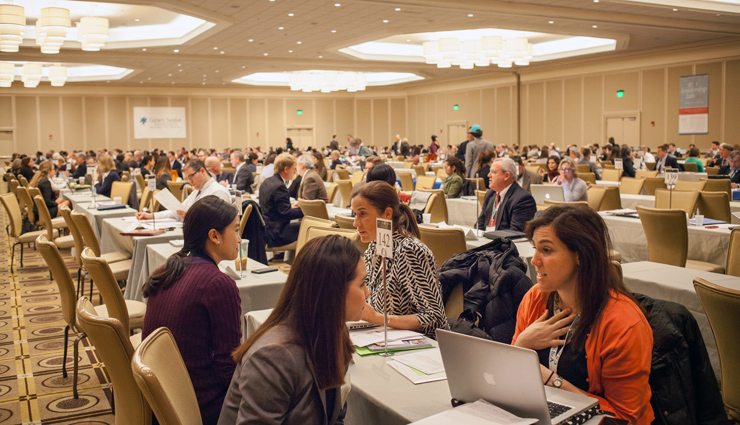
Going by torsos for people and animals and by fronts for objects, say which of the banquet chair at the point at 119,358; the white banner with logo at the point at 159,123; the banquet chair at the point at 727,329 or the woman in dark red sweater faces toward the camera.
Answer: the white banner with logo

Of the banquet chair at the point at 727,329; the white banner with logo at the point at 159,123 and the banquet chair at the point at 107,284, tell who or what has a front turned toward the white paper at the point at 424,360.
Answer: the white banner with logo

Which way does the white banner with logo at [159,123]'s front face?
toward the camera

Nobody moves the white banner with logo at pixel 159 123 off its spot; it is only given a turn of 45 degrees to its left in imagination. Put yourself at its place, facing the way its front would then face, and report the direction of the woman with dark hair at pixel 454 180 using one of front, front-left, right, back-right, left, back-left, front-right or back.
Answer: front-right

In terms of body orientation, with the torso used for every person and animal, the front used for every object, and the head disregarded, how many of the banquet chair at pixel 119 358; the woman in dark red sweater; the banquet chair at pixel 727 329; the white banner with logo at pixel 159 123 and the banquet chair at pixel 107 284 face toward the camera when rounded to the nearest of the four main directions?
1

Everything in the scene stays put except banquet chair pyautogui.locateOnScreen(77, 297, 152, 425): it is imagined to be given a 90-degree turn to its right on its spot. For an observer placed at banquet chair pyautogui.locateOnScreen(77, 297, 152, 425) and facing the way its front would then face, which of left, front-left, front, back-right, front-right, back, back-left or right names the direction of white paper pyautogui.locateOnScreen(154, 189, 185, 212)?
back-left

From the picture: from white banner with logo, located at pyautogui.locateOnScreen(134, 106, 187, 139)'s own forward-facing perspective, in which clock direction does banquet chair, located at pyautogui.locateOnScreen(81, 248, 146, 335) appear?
The banquet chair is roughly at 12 o'clock from the white banner with logo.

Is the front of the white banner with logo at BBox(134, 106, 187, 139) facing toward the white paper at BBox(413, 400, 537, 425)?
yes

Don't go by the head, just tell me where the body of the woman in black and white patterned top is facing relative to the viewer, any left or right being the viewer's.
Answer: facing the viewer and to the left of the viewer

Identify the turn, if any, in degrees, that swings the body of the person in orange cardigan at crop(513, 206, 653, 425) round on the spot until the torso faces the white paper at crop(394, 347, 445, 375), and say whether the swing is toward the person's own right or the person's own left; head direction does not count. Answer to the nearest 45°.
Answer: approximately 90° to the person's own right

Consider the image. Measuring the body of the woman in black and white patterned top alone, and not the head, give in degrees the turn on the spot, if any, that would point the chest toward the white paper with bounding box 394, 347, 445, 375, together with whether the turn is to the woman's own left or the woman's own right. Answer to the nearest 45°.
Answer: approximately 45° to the woman's own left

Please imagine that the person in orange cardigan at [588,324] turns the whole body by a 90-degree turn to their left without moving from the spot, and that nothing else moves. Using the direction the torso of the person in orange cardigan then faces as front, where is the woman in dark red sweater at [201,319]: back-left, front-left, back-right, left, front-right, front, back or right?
back-right

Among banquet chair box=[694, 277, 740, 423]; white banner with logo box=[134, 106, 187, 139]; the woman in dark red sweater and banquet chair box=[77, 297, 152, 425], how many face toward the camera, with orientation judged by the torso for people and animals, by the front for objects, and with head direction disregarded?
1

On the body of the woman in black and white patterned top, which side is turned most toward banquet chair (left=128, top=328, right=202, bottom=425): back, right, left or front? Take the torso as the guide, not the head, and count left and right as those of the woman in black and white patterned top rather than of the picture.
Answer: front

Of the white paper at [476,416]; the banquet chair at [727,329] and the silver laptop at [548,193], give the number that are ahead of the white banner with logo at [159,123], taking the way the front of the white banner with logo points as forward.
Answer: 3

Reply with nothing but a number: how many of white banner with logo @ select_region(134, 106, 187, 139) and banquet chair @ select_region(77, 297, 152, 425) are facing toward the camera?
1

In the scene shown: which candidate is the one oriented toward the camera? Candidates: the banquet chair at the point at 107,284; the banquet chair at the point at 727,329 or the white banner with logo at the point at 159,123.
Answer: the white banner with logo

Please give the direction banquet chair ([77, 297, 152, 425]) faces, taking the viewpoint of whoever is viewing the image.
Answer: facing away from the viewer and to the right of the viewer

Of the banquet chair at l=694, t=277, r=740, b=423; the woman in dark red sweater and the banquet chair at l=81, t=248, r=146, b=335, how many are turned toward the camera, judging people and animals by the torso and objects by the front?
0
